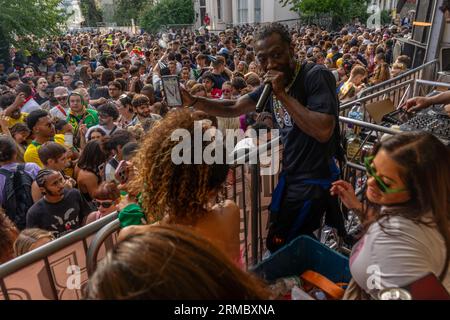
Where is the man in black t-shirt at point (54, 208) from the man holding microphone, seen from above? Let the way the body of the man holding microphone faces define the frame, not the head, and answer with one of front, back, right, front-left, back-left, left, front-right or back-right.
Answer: front-right

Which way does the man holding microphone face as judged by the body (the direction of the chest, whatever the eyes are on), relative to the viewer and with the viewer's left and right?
facing the viewer and to the left of the viewer

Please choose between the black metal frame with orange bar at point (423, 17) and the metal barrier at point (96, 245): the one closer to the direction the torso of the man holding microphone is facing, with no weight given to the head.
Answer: the metal barrier

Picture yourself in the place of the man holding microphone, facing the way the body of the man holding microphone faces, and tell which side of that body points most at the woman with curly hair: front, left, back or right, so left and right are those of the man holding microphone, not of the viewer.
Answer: front

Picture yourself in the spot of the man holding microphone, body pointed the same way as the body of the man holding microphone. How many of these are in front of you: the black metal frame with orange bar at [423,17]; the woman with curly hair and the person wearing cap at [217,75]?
1

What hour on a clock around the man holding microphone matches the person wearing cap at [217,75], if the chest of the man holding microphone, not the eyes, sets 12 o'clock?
The person wearing cap is roughly at 4 o'clock from the man holding microphone.

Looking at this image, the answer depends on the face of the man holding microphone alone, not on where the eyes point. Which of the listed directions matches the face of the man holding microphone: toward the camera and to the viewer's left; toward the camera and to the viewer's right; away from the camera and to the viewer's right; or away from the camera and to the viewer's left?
toward the camera and to the viewer's left

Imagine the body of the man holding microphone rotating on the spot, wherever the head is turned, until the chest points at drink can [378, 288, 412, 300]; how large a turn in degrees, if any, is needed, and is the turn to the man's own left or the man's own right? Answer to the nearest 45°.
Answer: approximately 45° to the man's own left

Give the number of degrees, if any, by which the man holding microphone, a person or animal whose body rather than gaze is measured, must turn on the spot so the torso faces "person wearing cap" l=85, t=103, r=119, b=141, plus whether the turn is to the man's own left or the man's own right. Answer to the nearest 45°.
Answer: approximately 90° to the man's own right

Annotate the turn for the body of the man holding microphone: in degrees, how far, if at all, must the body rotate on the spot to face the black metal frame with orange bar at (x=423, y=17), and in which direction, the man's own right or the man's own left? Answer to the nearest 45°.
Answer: approximately 180°

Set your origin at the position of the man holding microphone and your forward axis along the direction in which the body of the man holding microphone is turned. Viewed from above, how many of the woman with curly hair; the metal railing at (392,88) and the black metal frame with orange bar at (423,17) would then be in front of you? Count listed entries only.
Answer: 1

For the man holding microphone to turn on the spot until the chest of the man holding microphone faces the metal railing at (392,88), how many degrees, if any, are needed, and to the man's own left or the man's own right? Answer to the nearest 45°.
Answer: approximately 180°
